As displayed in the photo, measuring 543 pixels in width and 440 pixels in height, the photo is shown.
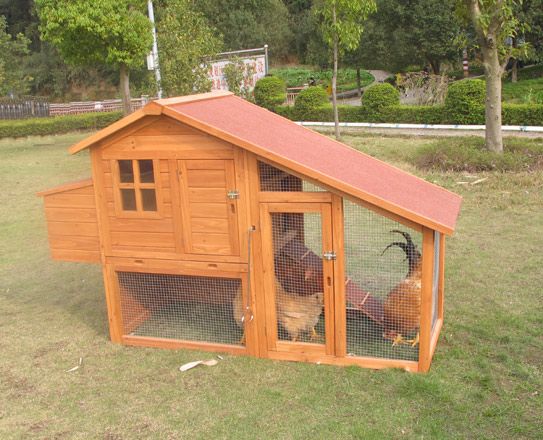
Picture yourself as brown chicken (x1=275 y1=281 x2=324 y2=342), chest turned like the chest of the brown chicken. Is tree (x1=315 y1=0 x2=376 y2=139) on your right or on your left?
on your left

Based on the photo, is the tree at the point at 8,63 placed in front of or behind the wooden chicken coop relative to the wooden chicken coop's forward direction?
behind

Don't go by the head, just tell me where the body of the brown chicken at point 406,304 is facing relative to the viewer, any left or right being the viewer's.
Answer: facing to the right of the viewer

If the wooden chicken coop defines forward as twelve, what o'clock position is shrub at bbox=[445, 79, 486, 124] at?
The shrub is roughly at 7 o'clock from the wooden chicken coop.

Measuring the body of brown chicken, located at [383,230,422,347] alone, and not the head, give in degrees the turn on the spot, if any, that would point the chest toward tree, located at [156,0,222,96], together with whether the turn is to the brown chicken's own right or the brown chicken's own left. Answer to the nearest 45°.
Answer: approximately 135° to the brown chicken's own left

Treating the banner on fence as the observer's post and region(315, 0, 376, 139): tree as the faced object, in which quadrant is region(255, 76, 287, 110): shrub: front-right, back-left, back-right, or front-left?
front-left

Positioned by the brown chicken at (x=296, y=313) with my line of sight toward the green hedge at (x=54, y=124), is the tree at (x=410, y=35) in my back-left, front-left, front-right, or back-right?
front-right

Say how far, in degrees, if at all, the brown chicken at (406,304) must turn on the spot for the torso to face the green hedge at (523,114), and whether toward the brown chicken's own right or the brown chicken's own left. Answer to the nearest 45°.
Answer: approximately 90° to the brown chicken's own left

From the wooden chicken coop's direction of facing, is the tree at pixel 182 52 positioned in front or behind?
behind

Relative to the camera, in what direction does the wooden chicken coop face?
facing the viewer
